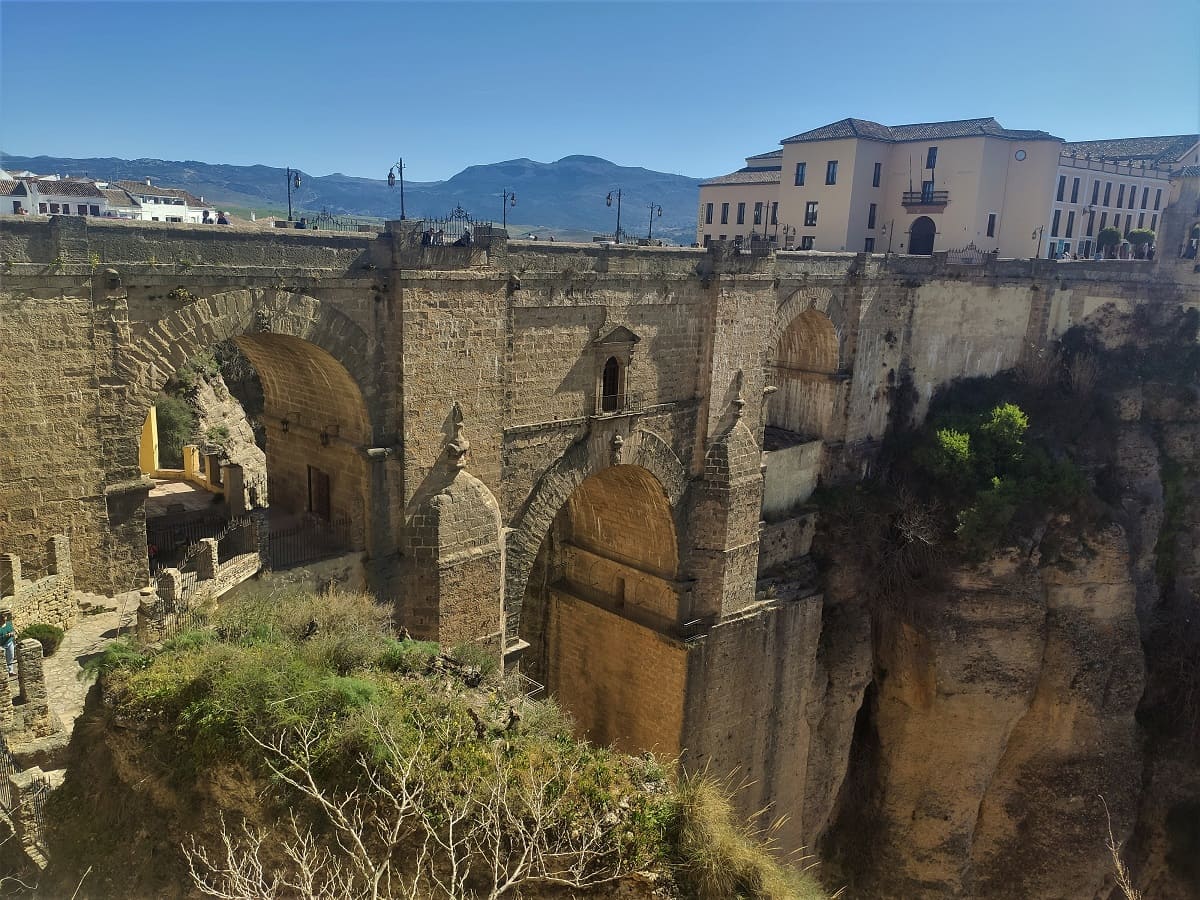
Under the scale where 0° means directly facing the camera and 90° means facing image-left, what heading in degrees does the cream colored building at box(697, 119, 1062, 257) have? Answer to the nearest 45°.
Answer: approximately 0°

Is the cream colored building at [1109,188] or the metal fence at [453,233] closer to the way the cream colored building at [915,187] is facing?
the metal fence

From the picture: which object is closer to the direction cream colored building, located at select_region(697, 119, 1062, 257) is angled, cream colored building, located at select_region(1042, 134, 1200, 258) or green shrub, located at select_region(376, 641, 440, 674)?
the green shrub

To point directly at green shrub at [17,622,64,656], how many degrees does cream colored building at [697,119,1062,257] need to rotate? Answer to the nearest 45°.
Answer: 0° — it already faces it

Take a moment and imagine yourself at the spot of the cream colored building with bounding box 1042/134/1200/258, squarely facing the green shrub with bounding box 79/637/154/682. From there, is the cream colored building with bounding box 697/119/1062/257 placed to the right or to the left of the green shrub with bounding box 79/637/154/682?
right

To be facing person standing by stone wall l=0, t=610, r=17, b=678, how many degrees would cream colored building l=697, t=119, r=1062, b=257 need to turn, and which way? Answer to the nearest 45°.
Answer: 0° — it already faces them
